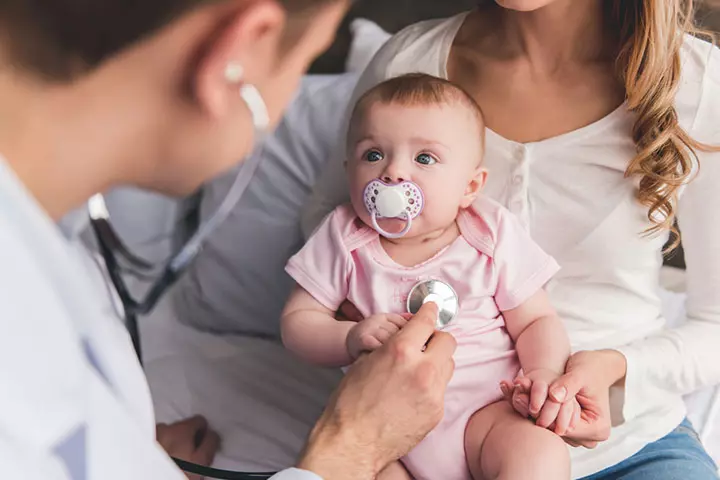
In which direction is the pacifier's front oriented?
toward the camera

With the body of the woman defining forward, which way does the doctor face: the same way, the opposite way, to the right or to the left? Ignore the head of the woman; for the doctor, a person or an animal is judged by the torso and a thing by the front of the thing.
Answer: the opposite way

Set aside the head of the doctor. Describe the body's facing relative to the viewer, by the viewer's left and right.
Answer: facing away from the viewer and to the right of the viewer

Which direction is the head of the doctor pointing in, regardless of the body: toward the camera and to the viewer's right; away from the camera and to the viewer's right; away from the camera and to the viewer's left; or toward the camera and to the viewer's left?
away from the camera and to the viewer's right

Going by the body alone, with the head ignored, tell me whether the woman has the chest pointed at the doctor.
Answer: yes

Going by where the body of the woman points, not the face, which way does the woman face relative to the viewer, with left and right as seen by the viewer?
facing the viewer and to the left of the viewer

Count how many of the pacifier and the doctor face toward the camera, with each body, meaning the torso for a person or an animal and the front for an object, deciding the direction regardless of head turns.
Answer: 1

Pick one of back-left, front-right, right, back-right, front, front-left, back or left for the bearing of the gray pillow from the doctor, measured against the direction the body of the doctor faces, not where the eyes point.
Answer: front-left
